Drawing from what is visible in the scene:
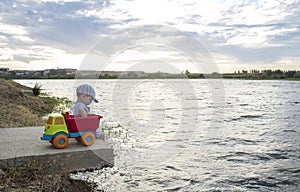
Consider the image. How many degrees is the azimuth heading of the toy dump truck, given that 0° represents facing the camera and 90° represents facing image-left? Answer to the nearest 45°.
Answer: approximately 45°
